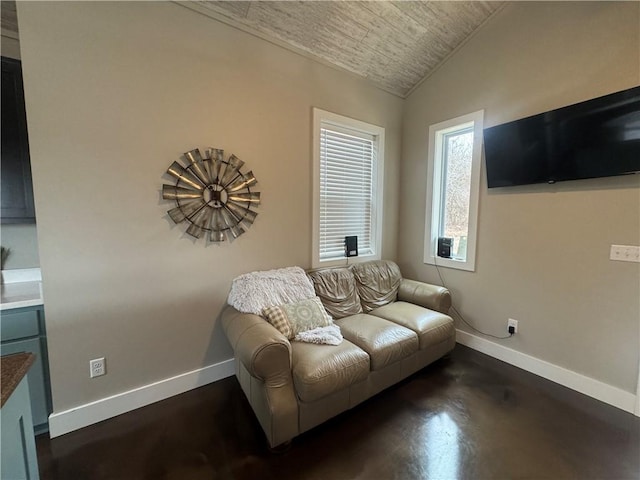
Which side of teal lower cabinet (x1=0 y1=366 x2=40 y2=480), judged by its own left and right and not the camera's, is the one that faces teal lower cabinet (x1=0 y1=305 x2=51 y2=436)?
left

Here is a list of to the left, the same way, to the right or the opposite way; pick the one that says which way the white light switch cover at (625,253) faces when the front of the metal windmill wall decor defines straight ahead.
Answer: to the right

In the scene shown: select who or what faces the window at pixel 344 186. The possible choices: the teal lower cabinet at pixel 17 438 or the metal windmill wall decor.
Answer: the teal lower cabinet

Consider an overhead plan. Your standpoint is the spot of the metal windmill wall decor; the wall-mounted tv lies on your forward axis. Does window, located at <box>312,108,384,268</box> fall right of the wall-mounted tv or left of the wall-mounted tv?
left

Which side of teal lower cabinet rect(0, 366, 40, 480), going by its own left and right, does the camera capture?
right
